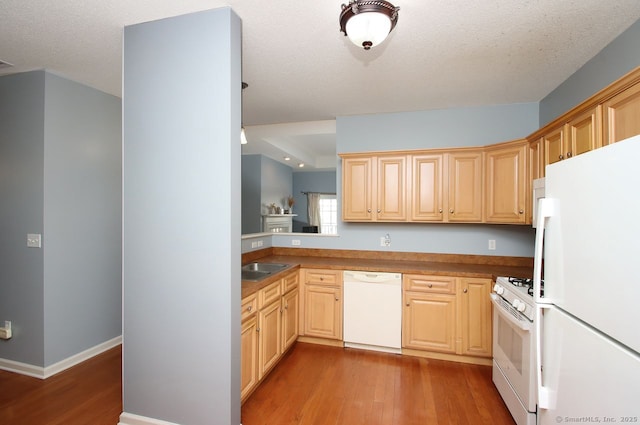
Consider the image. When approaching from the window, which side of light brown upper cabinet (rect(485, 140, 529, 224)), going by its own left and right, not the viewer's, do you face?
right

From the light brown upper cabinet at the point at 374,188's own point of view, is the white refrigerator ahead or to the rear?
ahead

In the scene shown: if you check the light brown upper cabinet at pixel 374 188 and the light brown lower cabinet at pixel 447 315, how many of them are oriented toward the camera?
2

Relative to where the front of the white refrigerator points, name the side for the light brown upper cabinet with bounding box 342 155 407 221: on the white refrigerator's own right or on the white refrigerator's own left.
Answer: on the white refrigerator's own right

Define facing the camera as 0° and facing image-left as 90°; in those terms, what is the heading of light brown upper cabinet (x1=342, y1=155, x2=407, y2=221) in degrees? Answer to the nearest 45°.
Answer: approximately 0°

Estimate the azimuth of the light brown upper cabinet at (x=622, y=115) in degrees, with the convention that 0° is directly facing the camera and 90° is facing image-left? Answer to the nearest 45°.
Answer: approximately 45°

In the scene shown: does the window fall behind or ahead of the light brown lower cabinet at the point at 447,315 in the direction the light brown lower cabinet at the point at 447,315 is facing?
behind

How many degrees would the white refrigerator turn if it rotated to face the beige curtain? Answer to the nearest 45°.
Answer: approximately 90° to its right

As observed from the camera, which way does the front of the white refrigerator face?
facing the viewer and to the left of the viewer

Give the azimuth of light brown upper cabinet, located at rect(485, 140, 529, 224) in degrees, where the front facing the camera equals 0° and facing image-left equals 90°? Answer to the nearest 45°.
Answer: approximately 45°

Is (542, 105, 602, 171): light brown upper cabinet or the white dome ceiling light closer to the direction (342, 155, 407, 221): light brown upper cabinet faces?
the white dome ceiling light
